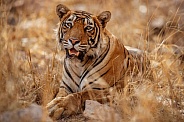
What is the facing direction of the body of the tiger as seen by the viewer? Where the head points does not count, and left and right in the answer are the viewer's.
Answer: facing the viewer and to the left of the viewer
